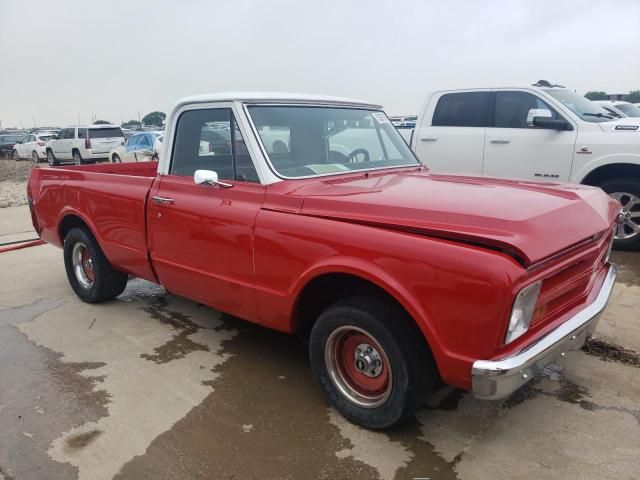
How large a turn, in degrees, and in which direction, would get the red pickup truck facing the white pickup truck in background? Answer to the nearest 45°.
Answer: approximately 90° to its left

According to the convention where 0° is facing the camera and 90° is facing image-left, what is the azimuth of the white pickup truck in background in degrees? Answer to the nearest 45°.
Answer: approximately 315°

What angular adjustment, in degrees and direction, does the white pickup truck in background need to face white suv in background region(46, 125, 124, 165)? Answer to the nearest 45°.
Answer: approximately 180°

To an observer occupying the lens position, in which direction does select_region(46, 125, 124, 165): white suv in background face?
facing away from the viewer and to the left of the viewer

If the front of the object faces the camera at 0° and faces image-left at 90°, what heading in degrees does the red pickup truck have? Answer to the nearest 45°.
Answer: approximately 315°

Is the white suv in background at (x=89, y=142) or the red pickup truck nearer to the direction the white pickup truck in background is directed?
the red pickup truck

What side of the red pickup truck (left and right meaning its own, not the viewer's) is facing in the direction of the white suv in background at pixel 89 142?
back

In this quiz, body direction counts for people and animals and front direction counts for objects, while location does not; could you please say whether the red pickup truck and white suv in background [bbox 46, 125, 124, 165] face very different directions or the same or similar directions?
very different directions
